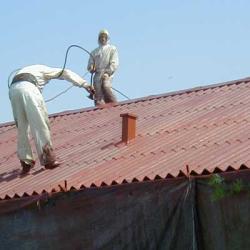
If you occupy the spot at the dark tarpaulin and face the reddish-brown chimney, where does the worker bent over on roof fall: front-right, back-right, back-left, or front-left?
front-left

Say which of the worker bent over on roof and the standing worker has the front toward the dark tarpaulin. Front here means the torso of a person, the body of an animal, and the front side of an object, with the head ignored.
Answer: the standing worker

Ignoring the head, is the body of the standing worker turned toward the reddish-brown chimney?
yes

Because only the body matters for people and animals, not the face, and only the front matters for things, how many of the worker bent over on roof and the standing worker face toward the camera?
1

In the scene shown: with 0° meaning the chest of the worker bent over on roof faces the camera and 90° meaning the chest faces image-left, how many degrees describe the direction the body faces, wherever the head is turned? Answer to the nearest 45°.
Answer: approximately 225°

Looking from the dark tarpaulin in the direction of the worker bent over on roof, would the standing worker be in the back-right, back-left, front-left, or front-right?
front-right

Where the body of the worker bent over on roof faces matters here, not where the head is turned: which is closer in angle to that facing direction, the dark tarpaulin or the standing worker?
the standing worker

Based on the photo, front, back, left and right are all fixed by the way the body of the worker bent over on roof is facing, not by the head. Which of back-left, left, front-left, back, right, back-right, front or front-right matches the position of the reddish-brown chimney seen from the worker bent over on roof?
front-right

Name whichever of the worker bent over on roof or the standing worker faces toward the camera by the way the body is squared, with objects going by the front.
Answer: the standing worker

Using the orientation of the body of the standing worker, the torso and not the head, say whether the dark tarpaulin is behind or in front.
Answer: in front

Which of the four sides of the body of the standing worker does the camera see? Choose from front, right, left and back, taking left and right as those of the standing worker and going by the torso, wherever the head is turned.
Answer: front
